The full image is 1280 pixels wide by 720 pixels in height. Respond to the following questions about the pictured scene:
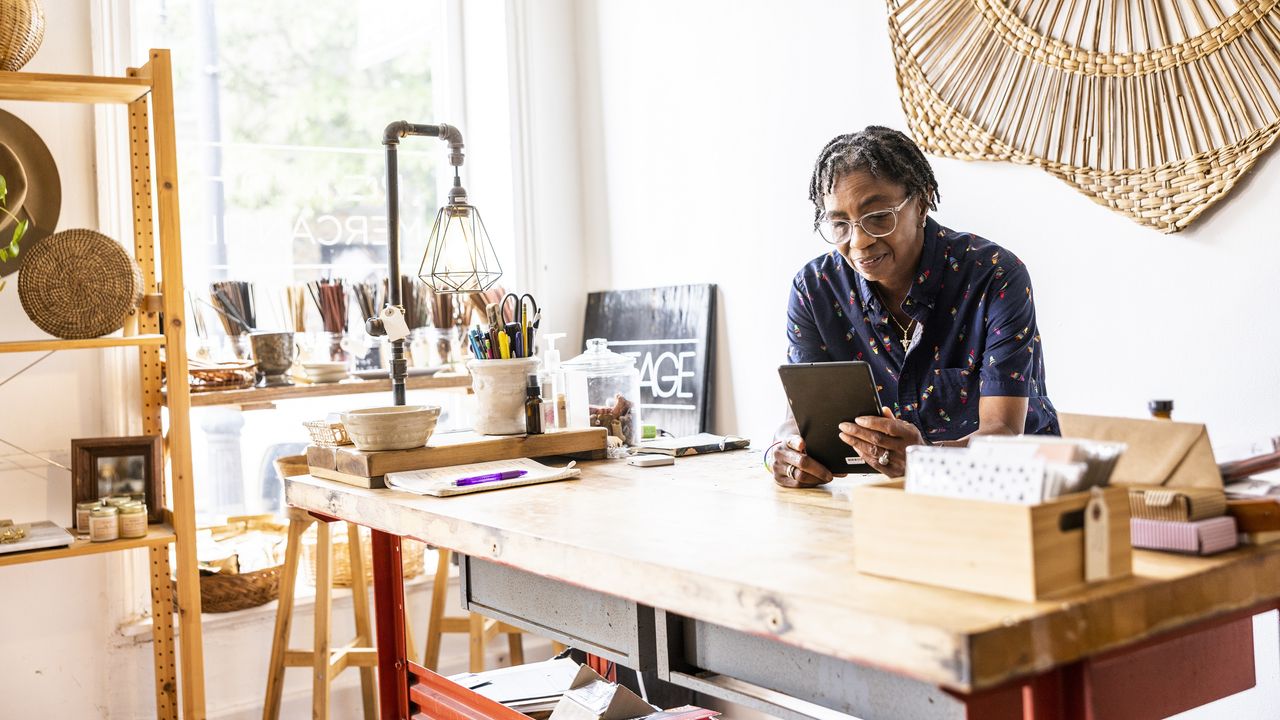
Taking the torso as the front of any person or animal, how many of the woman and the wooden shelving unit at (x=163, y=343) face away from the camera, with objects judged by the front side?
0

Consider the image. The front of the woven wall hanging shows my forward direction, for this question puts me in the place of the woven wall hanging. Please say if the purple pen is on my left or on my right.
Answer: on my right

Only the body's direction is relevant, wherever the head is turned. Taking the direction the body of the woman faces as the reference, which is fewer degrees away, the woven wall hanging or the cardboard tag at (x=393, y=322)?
the cardboard tag

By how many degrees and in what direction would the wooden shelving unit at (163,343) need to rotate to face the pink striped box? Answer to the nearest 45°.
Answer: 0° — it already faces it

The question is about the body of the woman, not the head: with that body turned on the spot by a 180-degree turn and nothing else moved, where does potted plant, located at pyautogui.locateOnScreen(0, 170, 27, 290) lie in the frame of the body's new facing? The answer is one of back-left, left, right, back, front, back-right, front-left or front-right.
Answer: back-left

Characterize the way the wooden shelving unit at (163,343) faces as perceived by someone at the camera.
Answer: facing the viewer and to the right of the viewer

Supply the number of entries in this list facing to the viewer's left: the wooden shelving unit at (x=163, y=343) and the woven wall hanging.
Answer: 0

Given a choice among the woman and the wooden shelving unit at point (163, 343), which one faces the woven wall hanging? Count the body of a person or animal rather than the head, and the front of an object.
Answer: the wooden shelving unit

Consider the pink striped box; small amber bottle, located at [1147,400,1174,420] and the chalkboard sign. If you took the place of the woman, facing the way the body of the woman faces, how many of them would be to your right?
1

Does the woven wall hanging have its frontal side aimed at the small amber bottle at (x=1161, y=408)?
yes
